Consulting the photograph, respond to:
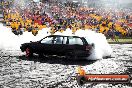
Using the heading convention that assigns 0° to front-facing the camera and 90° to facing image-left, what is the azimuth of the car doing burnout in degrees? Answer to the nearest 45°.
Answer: approximately 90°
